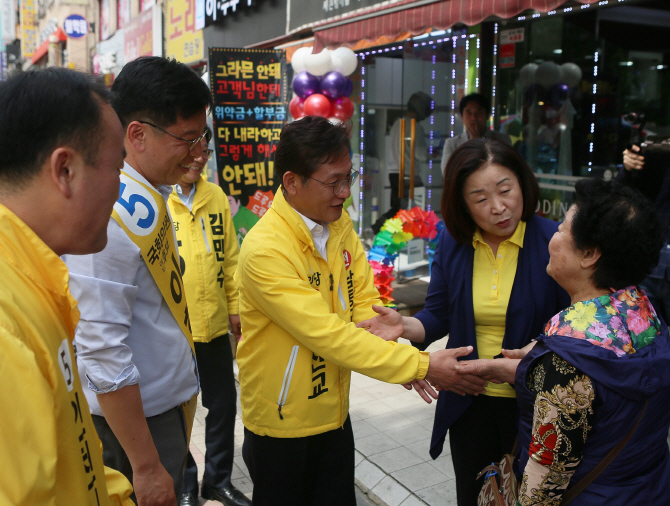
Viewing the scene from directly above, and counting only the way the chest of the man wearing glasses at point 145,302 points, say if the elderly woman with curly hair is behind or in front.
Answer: in front

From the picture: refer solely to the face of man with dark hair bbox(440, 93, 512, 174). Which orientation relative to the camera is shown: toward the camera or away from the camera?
toward the camera

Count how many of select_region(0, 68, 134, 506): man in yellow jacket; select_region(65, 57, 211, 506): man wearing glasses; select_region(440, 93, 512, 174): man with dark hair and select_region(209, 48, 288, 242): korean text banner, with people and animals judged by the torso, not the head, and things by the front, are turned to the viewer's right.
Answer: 2

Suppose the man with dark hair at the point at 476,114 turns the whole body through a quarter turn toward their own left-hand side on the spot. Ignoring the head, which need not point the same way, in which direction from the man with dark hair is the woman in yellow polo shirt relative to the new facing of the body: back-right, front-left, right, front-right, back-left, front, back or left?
right

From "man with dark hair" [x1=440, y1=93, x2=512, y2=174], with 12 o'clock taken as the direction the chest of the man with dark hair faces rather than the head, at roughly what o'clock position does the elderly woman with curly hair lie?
The elderly woman with curly hair is roughly at 12 o'clock from the man with dark hair.

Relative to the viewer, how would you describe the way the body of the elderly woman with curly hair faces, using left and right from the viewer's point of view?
facing away from the viewer and to the left of the viewer

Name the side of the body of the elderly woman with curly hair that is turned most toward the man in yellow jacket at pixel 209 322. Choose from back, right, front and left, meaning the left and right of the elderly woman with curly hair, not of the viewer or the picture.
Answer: front

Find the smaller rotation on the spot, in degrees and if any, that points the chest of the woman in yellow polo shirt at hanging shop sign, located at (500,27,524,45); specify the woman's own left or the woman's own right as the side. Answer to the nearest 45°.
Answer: approximately 180°

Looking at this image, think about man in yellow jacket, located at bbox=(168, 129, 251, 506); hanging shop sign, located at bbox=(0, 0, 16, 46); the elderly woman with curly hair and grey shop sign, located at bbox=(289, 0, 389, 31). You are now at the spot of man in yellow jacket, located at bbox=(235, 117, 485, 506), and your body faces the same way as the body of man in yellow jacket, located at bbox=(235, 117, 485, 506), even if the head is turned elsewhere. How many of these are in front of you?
1

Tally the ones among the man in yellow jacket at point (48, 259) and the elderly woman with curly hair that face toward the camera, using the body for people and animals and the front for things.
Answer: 0

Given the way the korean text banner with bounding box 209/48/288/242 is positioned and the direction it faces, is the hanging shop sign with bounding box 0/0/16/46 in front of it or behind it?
behind

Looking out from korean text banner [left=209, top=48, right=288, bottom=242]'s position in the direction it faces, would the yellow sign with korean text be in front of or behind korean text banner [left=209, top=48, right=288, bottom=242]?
behind

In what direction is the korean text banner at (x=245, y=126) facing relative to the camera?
toward the camera

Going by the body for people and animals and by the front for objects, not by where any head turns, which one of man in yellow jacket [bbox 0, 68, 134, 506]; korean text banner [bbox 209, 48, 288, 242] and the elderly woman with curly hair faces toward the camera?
the korean text banner

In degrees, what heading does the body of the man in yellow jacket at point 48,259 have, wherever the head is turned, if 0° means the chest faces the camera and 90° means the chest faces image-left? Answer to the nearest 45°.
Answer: approximately 270°

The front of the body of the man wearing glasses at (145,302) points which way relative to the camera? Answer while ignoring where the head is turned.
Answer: to the viewer's right
